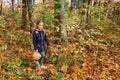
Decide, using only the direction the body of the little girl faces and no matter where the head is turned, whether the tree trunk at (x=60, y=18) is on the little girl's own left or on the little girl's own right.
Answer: on the little girl's own left

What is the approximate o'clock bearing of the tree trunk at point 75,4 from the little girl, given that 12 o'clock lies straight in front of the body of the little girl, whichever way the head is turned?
The tree trunk is roughly at 8 o'clock from the little girl.

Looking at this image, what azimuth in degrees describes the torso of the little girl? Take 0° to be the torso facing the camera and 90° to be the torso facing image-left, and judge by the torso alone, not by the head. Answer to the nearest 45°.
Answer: approximately 315°
